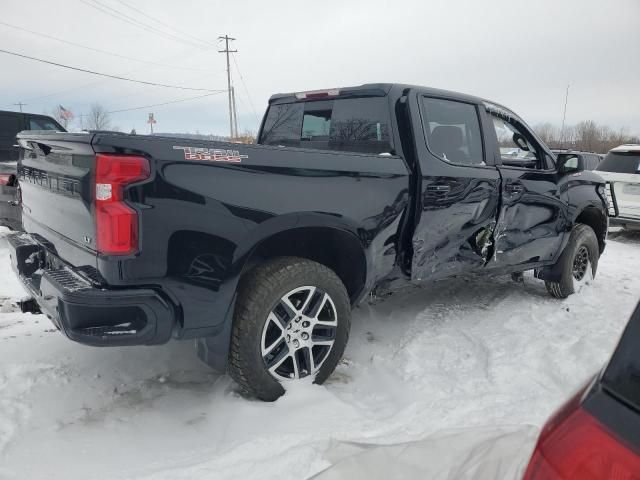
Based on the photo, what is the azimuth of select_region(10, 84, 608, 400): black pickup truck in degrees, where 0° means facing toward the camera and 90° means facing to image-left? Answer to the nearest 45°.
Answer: approximately 225°
